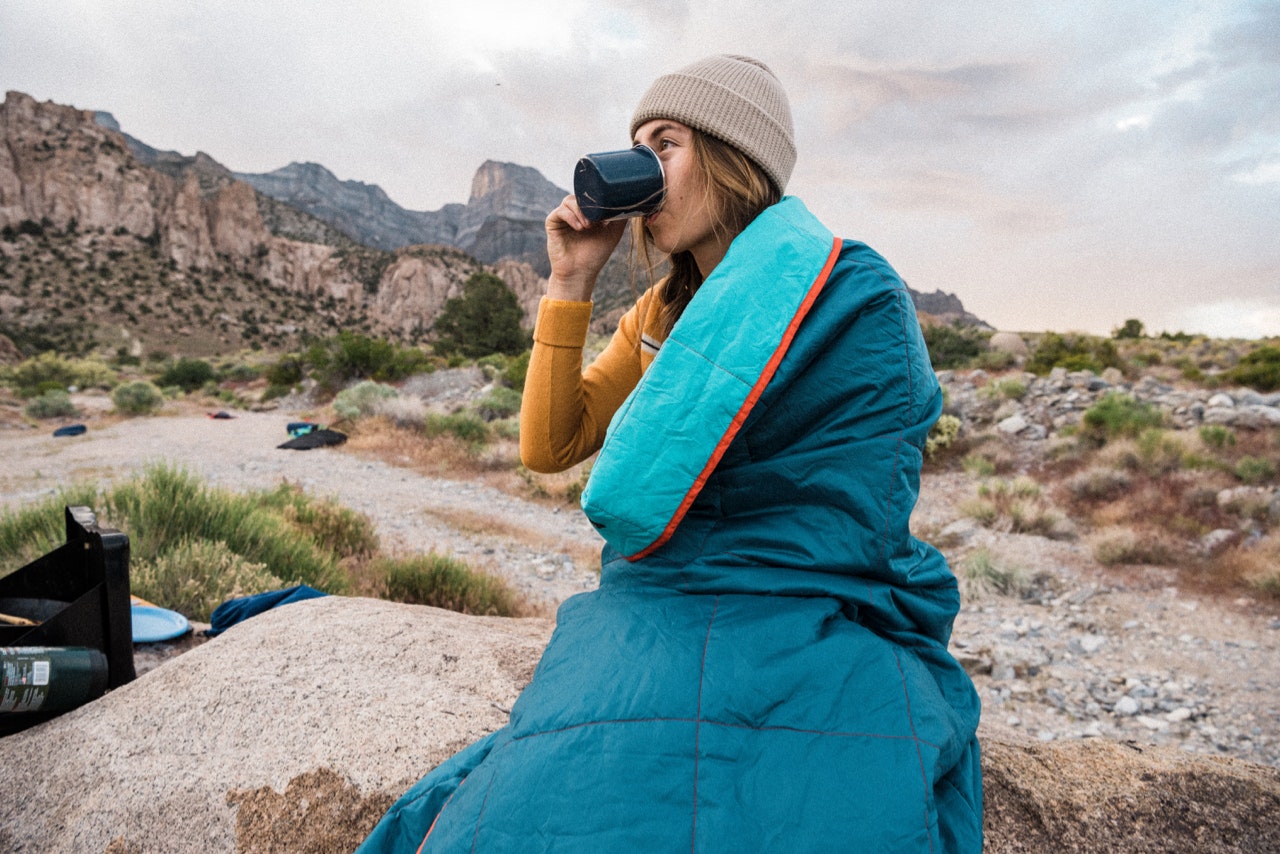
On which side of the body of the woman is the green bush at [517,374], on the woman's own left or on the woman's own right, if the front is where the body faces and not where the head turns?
on the woman's own right

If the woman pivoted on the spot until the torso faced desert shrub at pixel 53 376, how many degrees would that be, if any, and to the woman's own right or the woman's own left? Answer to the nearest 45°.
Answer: approximately 45° to the woman's own right

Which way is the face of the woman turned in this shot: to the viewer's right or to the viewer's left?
to the viewer's left

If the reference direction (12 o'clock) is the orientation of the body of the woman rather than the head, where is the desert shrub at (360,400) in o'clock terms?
The desert shrub is roughly at 2 o'clock from the woman.

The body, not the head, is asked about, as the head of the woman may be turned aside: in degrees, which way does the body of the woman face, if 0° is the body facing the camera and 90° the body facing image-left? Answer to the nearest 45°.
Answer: approximately 90°

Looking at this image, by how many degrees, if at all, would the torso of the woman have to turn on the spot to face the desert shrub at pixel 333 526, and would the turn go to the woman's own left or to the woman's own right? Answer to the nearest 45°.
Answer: approximately 45° to the woman's own right

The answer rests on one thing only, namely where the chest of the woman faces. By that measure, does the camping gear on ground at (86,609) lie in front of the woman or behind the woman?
in front

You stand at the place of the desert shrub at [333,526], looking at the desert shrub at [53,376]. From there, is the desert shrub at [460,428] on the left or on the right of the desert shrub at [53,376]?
right

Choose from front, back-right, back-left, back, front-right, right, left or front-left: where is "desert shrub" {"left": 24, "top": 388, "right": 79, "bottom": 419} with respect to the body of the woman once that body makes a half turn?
back-left

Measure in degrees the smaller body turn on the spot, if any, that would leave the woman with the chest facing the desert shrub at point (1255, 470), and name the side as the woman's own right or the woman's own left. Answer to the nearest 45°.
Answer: approximately 135° to the woman's own right

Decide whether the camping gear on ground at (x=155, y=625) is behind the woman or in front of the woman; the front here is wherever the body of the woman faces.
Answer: in front

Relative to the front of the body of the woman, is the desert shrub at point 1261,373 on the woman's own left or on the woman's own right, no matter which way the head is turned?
on the woman's own right

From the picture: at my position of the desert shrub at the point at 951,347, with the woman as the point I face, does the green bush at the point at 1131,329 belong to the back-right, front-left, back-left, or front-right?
back-left

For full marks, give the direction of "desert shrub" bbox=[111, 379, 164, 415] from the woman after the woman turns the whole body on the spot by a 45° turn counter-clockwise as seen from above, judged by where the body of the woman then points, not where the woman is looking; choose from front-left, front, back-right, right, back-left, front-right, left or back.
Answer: right

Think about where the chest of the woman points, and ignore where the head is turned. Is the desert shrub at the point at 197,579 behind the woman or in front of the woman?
in front

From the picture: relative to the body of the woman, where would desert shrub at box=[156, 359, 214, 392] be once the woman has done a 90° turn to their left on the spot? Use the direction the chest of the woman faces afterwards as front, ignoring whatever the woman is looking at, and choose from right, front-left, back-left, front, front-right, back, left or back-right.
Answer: back-right
